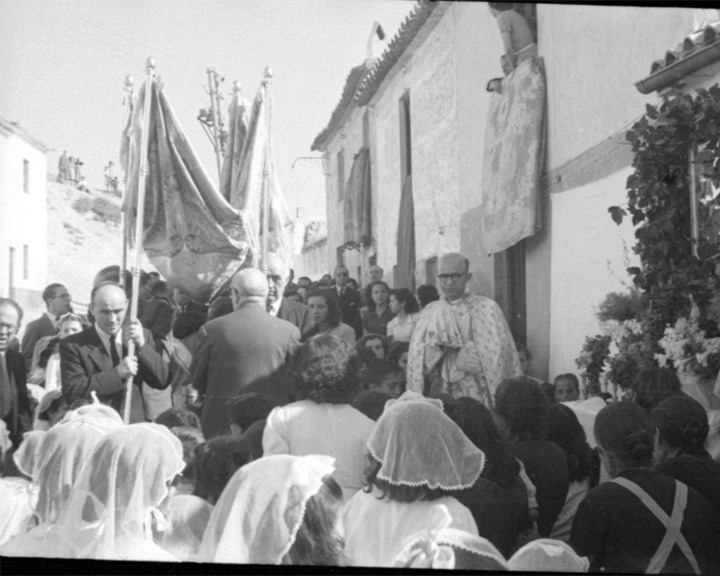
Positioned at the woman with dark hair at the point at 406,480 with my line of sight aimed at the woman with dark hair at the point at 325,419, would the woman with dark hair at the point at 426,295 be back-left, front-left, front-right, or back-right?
front-right

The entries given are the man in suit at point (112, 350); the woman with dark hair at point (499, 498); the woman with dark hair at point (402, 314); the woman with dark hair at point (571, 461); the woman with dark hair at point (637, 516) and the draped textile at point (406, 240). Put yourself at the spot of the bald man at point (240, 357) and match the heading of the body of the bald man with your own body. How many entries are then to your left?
1

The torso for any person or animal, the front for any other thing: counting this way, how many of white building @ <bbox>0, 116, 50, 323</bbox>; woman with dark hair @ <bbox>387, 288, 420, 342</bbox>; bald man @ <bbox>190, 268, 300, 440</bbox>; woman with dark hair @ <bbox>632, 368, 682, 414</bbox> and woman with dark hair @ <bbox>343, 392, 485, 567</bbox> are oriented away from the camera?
3

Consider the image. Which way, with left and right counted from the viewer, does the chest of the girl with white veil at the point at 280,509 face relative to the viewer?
facing away from the viewer and to the right of the viewer

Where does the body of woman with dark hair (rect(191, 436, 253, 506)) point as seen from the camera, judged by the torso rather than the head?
away from the camera

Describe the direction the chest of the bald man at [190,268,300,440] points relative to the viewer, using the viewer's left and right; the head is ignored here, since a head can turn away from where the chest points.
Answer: facing away from the viewer

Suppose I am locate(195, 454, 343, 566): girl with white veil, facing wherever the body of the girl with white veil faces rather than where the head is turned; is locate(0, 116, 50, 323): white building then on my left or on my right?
on my left

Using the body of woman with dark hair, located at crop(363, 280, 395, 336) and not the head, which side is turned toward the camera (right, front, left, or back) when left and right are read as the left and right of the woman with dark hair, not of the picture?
front

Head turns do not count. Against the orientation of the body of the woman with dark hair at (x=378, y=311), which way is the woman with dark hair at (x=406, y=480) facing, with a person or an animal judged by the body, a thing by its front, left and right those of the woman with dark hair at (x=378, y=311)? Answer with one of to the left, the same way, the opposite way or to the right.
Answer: the opposite way

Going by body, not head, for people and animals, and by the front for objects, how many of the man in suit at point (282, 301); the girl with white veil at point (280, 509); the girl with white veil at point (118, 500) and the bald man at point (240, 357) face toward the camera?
1

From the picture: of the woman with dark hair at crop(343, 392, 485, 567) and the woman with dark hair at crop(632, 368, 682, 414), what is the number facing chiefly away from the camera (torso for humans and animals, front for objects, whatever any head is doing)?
2

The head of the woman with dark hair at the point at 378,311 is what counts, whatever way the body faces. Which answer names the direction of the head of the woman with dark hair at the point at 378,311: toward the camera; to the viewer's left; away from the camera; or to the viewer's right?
toward the camera

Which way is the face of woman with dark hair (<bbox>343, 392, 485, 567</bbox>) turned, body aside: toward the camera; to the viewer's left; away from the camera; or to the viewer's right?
away from the camera

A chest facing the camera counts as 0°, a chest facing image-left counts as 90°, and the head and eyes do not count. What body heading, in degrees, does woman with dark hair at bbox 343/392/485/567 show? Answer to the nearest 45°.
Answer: approximately 180°

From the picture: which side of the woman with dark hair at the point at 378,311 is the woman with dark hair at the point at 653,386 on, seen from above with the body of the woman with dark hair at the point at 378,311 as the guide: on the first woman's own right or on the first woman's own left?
on the first woman's own left

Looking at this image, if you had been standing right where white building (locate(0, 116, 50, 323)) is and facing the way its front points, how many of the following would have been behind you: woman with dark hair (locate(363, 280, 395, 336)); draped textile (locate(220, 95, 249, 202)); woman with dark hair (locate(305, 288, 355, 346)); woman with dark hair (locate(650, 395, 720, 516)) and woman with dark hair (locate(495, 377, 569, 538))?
0
